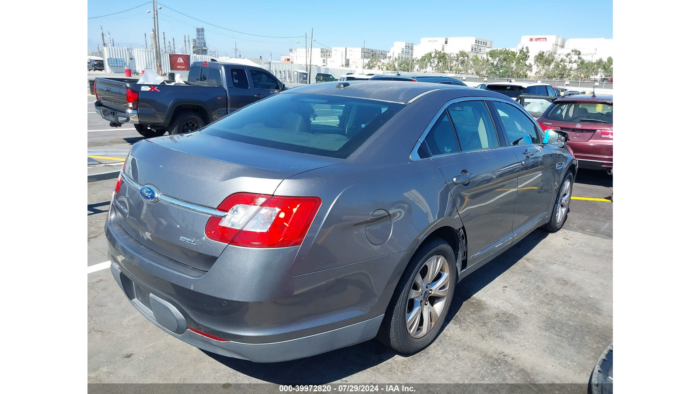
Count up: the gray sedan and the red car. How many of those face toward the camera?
0

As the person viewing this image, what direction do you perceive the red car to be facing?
facing away from the viewer

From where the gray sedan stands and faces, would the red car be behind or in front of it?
in front

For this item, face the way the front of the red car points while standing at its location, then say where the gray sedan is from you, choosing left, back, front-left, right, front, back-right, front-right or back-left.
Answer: back

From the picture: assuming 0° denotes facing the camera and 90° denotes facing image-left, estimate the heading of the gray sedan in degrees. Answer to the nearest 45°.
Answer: approximately 225°
